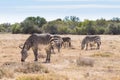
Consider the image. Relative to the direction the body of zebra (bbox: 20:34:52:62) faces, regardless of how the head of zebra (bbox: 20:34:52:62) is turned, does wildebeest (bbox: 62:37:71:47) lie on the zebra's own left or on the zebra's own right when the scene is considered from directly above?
on the zebra's own right

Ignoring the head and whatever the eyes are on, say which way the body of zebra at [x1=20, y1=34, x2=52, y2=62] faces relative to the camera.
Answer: to the viewer's left
